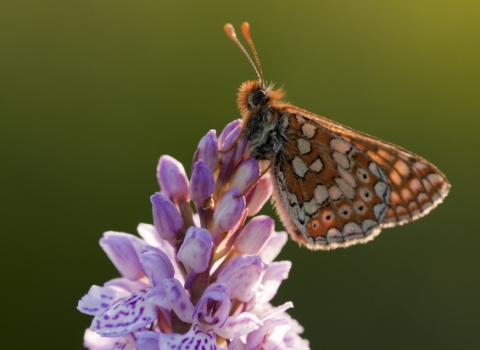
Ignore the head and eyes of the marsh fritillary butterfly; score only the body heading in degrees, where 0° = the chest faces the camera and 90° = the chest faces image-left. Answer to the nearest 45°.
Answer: approximately 90°
